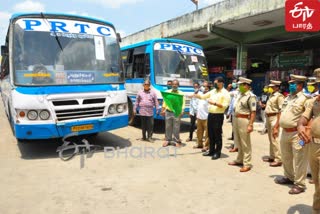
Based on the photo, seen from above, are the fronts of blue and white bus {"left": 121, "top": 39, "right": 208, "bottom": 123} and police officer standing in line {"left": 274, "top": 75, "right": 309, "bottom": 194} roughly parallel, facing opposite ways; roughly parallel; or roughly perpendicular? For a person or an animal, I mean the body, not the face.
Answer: roughly perpendicular

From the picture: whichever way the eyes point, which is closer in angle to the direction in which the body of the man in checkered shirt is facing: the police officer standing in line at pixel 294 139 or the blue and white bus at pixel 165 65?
the police officer standing in line

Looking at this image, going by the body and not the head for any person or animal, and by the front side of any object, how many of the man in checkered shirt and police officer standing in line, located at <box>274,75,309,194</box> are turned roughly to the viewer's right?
0

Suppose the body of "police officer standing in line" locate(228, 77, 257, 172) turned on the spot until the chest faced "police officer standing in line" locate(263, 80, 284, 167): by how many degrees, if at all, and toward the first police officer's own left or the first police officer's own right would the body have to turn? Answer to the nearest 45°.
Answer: approximately 180°

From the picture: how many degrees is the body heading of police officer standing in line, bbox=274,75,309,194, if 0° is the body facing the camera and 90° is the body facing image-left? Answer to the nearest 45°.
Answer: approximately 45°

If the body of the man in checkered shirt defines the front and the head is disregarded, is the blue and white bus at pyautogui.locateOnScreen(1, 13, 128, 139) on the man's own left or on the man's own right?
on the man's own right

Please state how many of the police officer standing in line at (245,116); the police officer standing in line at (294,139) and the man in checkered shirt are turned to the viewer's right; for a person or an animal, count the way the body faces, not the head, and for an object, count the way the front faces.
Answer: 0

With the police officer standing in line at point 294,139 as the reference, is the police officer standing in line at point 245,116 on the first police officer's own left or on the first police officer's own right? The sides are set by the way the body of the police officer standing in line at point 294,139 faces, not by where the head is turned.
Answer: on the first police officer's own right

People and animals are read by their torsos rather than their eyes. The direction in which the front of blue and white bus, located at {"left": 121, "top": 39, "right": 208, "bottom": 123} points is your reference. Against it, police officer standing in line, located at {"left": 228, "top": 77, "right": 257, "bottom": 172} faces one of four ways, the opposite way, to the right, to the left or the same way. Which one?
to the right

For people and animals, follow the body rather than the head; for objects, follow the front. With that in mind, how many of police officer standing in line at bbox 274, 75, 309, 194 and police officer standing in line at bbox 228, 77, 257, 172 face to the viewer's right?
0

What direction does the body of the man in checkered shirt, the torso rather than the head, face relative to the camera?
toward the camera

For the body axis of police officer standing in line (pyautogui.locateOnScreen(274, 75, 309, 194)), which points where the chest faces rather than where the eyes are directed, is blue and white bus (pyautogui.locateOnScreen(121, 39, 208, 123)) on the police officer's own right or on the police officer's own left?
on the police officer's own right

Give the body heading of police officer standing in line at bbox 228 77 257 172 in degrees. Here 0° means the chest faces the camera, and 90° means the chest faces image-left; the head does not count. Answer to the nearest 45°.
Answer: approximately 45°

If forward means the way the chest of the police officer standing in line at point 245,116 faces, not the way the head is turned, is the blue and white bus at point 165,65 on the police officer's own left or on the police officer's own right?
on the police officer's own right

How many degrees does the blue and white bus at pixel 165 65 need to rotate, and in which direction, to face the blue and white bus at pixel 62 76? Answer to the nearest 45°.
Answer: approximately 90° to its right

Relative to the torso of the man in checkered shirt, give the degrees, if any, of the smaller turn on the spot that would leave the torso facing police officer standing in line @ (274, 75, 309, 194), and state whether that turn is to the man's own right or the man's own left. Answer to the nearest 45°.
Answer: approximately 45° to the man's own left
